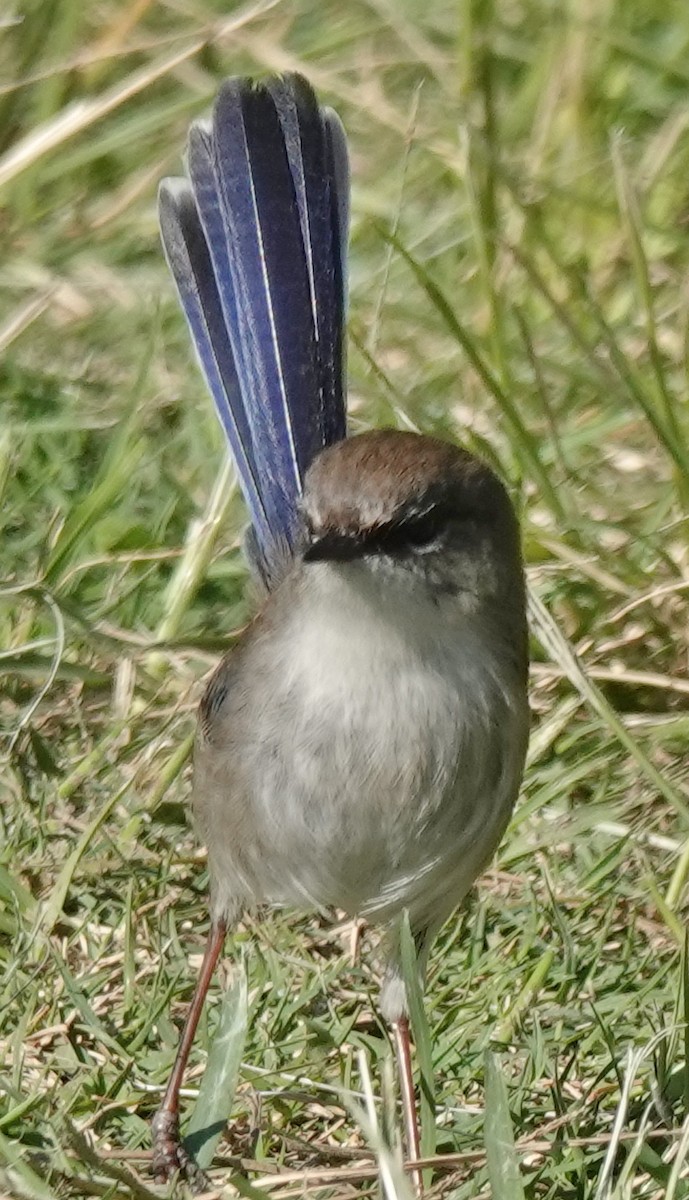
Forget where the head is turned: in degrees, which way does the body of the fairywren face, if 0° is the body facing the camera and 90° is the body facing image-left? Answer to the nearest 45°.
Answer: approximately 0°
